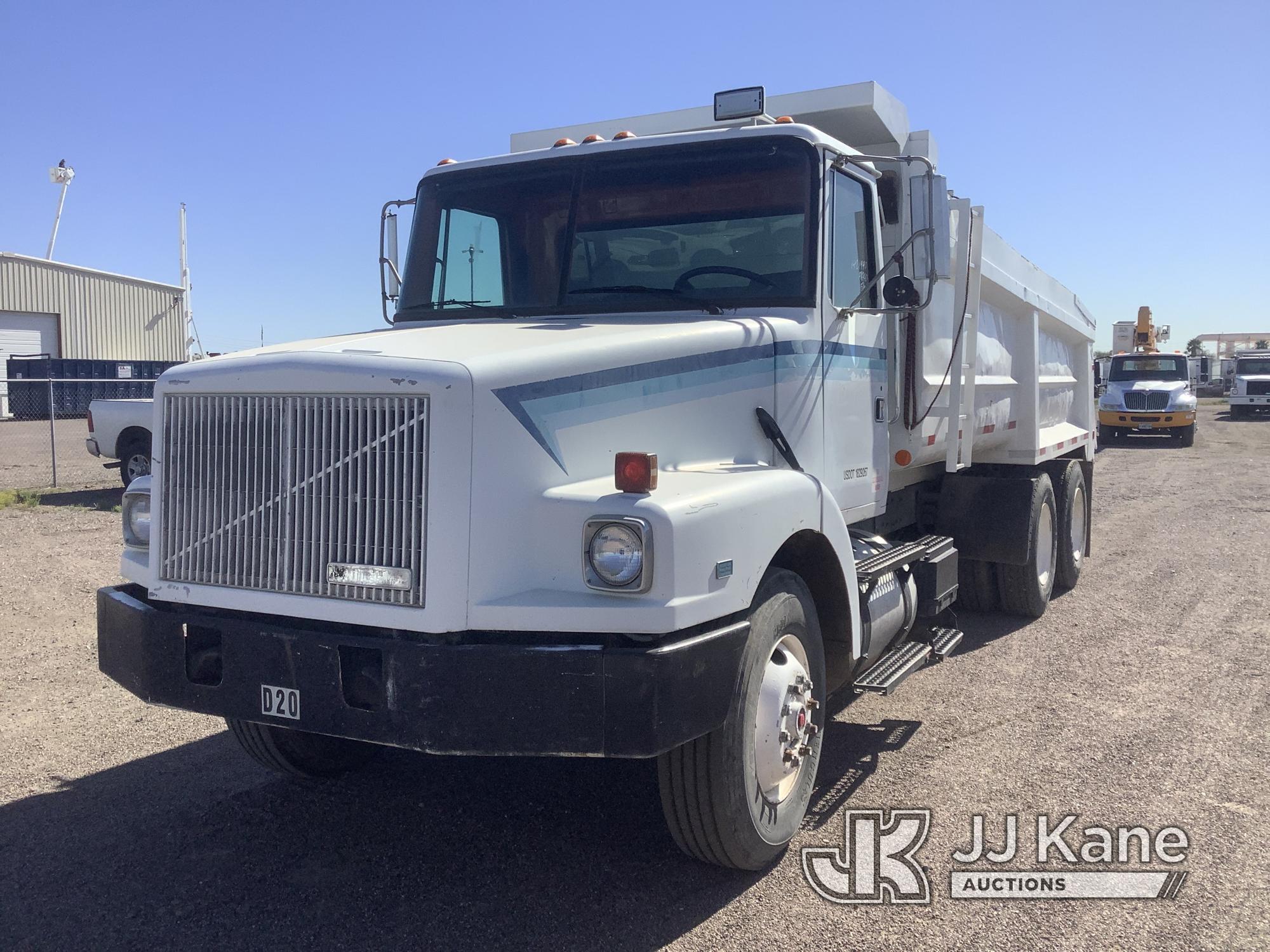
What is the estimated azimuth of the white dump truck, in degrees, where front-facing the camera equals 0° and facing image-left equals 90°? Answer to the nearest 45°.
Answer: approximately 45°

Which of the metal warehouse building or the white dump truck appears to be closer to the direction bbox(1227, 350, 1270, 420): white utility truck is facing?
the white dump truck

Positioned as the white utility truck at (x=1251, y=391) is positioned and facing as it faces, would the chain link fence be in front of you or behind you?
in front

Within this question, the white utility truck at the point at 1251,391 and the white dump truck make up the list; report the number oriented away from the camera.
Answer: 0

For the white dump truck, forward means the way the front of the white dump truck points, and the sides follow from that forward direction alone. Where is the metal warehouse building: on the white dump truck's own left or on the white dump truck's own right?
on the white dump truck's own right

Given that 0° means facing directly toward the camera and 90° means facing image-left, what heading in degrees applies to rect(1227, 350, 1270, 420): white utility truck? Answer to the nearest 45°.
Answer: approximately 0°

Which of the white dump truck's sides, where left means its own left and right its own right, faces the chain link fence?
right
